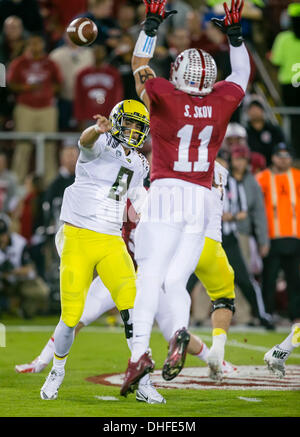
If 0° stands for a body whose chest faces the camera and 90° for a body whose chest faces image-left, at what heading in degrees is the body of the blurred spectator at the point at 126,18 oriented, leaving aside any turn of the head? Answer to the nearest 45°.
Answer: approximately 0°

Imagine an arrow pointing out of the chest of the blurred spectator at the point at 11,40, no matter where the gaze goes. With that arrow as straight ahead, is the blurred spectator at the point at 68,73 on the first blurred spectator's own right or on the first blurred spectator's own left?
on the first blurred spectator's own left

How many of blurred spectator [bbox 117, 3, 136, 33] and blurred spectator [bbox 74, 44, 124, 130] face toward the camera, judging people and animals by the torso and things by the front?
2

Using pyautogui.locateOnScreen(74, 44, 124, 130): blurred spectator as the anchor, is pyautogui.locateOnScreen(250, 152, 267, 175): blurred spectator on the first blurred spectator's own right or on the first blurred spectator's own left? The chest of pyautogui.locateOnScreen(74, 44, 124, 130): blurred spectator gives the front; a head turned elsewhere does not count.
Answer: on the first blurred spectator's own left
